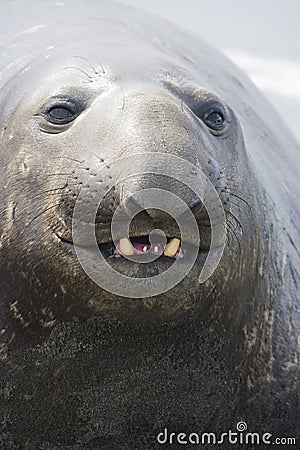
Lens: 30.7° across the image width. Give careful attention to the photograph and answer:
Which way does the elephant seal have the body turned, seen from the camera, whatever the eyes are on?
toward the camera
